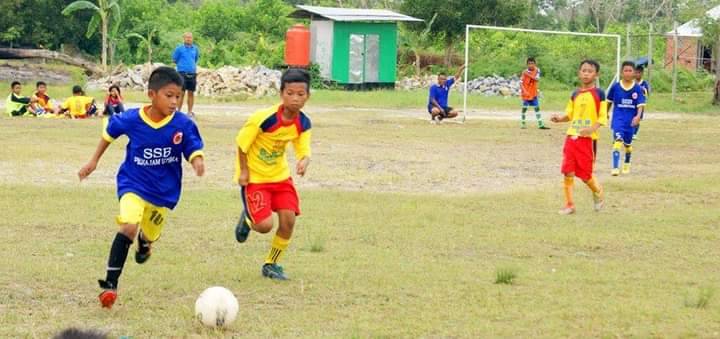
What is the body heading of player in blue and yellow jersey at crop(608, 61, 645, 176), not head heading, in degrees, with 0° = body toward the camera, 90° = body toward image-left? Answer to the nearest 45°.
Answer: approximately 0°

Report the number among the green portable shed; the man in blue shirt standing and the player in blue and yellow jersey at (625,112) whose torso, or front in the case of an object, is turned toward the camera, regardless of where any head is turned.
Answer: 3

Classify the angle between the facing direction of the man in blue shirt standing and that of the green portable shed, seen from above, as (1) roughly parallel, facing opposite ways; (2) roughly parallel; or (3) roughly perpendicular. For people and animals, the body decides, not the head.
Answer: roughly parallel

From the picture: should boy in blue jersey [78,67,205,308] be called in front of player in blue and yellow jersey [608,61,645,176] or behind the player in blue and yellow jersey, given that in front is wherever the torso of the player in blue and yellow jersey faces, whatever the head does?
in front

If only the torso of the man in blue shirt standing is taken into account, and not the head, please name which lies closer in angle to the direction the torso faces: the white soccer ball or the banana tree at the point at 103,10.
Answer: the white soccer ball

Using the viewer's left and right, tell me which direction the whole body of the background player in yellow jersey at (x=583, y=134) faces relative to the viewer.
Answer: facing the viewer and to the left of the viewer

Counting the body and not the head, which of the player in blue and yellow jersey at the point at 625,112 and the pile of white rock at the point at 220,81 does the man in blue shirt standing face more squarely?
the player in blue and yellow jersey

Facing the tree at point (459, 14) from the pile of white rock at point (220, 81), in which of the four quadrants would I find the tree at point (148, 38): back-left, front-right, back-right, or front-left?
front-left

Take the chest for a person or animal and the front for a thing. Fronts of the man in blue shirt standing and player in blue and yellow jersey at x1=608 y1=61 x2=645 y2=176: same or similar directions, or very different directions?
same or similar directions

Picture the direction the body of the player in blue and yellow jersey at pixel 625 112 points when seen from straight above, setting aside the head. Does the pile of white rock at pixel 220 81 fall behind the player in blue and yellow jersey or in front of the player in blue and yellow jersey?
behind

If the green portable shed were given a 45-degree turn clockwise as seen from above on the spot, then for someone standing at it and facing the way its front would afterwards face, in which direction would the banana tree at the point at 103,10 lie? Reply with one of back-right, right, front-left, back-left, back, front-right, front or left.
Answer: front-right

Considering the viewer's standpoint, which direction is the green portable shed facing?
facing the viewer

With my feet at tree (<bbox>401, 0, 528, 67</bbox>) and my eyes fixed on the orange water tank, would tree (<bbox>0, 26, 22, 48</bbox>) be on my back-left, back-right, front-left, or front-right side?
front-right

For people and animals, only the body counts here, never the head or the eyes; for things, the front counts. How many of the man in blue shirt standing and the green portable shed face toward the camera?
2

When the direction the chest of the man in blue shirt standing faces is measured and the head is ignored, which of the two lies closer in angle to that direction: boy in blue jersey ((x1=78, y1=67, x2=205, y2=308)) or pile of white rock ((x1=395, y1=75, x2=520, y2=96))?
the boy in blue jersey

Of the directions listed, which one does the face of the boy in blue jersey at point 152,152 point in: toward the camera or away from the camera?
toward the camera

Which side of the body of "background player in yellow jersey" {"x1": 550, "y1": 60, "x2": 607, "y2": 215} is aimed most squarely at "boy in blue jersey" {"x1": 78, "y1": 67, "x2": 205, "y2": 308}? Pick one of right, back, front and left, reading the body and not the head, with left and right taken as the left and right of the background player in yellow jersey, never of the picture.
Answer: front
